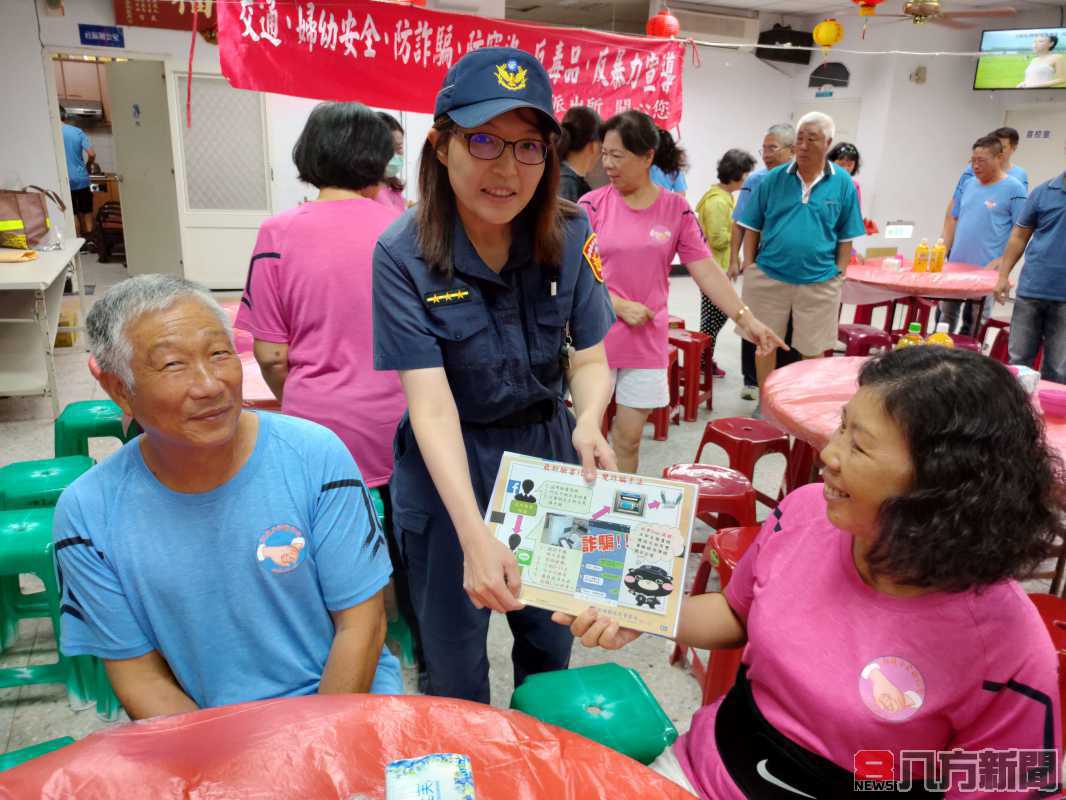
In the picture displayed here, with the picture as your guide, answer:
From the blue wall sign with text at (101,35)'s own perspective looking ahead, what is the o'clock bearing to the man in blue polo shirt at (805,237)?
The man in blue polo shirt is roughly at 11 o'clock from the blue wall sign with text.

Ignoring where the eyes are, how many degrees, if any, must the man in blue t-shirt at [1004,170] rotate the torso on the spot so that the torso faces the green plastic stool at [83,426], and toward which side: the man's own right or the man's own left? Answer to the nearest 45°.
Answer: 0° — they already face it

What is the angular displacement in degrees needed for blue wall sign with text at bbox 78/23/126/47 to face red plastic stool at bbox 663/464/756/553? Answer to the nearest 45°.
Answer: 0° — it already faces it

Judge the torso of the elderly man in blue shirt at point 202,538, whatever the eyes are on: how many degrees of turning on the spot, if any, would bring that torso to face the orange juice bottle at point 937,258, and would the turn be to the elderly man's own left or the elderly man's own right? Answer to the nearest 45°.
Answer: approximately 135° to the elderly man's own left

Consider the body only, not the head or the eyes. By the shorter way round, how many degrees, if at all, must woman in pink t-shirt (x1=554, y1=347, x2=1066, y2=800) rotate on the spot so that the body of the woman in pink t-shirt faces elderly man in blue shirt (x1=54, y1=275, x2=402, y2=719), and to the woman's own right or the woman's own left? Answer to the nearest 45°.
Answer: approximately 45° to the woman's own right

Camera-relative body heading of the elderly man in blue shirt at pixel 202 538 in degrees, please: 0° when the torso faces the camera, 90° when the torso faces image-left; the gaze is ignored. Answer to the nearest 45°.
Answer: approximately 0°

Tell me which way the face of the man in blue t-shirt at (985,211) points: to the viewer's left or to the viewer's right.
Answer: to the viewer's left

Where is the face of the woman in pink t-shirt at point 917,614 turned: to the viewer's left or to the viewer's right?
to the viewer's left

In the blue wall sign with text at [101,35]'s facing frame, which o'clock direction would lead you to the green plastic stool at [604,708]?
The green plastic stool is roughly at 12 o'clock from the blue wall sign with text.
